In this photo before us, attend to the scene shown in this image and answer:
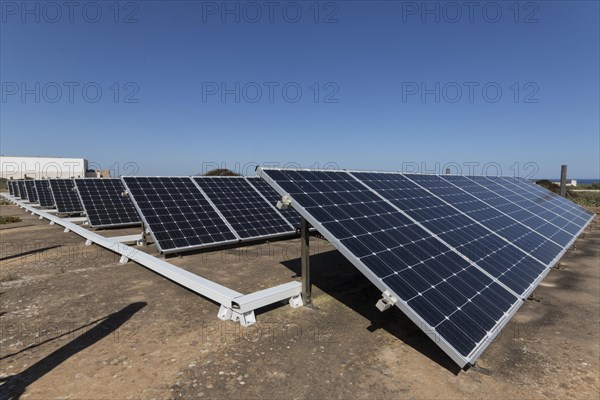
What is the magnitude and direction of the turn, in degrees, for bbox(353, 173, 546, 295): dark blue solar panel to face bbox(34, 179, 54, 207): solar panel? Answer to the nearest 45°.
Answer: approximately 135° to its right
